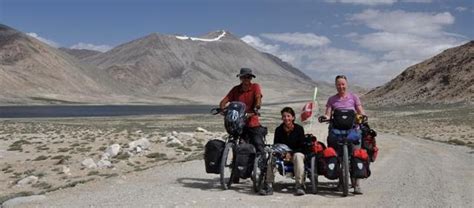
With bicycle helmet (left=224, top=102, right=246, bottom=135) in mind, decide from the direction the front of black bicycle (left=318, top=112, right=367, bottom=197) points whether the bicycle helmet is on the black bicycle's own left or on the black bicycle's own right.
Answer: on the black bicycle's own right

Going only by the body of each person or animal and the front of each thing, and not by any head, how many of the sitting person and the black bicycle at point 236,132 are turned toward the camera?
2

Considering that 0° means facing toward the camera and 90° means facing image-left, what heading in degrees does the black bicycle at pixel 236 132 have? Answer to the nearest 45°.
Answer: approximately 0°

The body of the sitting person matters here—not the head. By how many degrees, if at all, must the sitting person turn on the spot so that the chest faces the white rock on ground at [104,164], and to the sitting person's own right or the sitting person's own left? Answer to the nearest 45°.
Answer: approximately 135° to the sitting person's own right

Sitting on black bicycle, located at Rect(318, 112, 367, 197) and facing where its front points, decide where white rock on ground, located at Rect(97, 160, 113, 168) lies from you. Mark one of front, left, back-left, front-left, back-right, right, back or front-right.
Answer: back-right

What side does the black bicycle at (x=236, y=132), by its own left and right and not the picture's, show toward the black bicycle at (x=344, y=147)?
left

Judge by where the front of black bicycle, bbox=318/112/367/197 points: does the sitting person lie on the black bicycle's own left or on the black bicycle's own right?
on the black bicycle's own right

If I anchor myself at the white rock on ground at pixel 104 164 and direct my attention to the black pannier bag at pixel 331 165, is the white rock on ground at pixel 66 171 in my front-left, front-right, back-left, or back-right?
back-right

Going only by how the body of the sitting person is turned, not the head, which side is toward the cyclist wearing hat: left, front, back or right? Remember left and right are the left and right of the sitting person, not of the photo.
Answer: right
